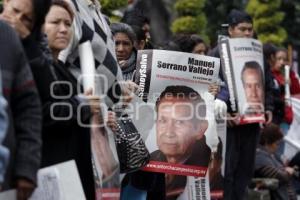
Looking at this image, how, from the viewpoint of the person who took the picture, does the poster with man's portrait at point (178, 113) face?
facing the viewer

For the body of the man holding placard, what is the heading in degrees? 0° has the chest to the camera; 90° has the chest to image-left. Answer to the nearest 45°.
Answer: approximately 315°

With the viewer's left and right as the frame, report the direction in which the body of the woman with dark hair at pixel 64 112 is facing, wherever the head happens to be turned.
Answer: facing the viewer and to the right of the viewer

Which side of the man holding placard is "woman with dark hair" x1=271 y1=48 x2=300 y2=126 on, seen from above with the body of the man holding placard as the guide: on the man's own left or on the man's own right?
on the man's own left

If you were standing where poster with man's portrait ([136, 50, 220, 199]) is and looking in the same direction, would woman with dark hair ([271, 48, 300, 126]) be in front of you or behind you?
behind
